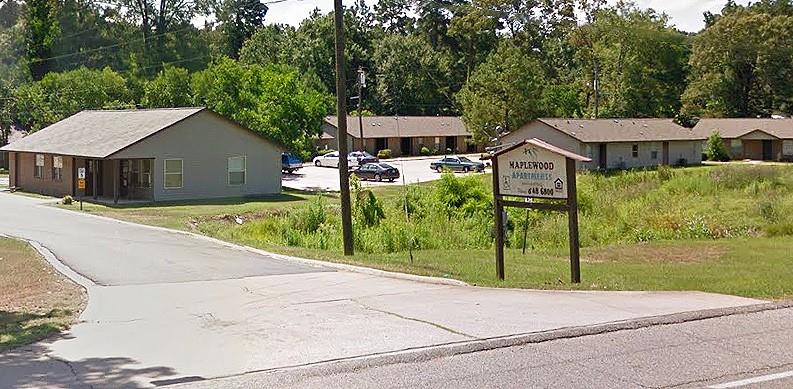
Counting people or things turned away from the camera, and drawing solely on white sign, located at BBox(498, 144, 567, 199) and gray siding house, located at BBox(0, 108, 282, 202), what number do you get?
0

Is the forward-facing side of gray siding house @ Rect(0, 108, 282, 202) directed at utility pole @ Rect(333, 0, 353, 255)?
no

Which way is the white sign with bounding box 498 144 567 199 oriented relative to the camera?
toward the camera

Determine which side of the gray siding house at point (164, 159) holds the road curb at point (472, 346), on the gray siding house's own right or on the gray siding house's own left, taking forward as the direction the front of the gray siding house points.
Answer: on the gray siding house's own left

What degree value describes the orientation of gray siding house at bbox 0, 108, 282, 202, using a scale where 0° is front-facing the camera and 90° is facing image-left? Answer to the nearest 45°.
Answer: approximately 45°

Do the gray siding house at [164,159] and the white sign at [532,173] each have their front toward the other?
no

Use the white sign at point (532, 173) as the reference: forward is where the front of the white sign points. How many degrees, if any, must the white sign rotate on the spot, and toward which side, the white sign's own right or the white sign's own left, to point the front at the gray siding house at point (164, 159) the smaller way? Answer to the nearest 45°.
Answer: approximately 135° to the white sign's own right

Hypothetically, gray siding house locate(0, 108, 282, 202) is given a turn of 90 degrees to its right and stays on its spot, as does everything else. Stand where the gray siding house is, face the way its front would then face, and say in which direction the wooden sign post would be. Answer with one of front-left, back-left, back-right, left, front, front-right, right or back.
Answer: back-left

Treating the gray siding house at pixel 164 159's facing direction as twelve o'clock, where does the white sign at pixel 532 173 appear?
The white sign is roughly at 10 o'clock from the gray siding house.

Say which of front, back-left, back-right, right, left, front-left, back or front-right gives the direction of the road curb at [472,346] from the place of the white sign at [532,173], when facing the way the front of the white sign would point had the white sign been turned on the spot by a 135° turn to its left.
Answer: back-right

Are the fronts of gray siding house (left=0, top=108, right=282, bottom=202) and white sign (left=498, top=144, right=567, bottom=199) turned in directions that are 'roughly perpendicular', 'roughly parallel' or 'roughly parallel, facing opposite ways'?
roughly parallel

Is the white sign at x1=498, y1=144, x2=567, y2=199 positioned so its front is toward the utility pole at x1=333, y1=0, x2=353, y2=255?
no
